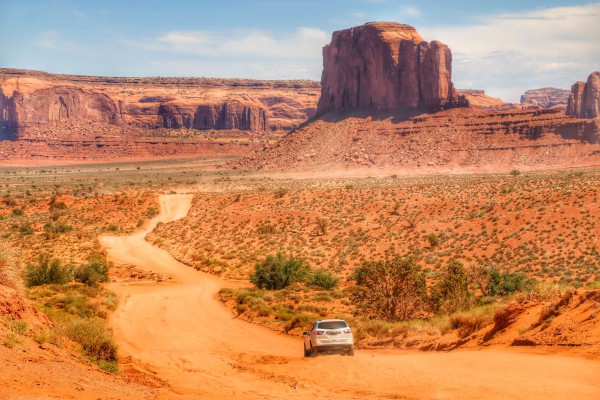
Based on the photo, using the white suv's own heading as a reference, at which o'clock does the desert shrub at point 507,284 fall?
The desert shrub is roughly at 1 o'clock from the white suv.

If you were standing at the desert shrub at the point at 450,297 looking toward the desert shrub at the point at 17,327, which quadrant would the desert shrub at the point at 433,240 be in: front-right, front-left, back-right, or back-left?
back-right

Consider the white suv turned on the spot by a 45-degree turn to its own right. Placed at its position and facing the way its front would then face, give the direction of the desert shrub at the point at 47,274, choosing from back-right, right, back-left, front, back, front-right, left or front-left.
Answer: left

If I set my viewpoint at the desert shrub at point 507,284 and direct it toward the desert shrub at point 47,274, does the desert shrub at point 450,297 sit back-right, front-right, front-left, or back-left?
front-left

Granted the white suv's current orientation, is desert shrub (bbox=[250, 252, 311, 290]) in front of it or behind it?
in front

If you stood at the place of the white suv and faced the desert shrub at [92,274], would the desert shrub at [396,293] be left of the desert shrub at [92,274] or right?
right

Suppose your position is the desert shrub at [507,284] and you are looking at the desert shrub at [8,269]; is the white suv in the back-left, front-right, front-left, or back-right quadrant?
front-left

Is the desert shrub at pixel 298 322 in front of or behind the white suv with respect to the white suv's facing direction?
in front

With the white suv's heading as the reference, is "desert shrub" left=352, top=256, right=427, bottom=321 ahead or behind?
ahead

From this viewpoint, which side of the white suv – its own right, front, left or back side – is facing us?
back

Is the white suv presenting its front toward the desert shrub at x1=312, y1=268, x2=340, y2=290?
yes

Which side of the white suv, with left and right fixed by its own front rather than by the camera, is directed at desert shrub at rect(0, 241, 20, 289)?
left

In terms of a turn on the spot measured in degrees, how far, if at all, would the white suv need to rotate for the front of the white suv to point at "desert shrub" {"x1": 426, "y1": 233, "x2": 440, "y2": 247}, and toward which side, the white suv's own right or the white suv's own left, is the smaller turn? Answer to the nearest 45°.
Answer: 0° — it already faces it
